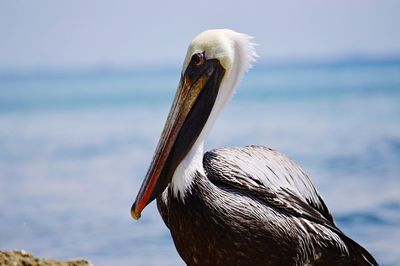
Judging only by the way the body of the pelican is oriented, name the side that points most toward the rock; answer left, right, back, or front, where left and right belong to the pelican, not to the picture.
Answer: front

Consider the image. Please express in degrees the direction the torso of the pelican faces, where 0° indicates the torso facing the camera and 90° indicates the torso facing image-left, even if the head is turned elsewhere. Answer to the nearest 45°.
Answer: approximately 90°
